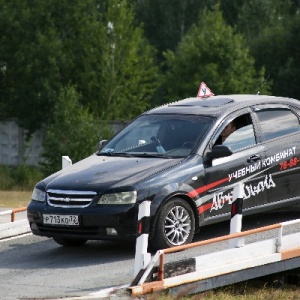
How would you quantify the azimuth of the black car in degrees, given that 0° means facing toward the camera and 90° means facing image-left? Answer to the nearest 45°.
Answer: approximately 45°

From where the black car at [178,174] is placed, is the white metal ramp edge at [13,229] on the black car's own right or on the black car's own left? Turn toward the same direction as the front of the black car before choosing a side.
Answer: on the black car's own right

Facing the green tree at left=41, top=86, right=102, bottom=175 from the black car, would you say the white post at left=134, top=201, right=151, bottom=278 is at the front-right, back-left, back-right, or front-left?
back-left

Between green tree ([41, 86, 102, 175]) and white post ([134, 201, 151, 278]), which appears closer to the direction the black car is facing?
the white post

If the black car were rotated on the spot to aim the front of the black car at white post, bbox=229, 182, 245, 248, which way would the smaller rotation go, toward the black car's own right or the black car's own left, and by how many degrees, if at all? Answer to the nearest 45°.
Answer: approximately 90° to the black car's own left

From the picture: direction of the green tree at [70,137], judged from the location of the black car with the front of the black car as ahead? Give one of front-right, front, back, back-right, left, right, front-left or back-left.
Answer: back-right

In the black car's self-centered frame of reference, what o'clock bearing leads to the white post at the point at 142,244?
The white post is roughly at 11 o'clock from the black car.
